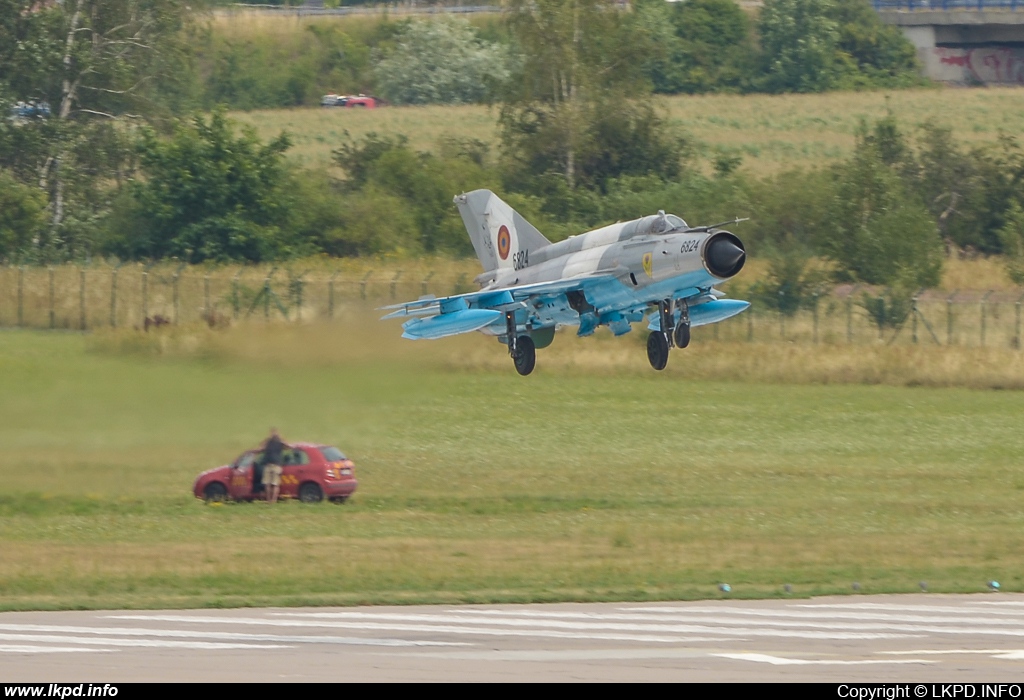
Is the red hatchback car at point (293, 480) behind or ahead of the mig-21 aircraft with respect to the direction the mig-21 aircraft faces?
behind

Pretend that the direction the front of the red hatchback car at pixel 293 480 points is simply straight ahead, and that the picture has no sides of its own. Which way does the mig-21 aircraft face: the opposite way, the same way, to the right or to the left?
the opposite way

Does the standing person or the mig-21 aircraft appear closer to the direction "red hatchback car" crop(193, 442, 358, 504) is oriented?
the standing person

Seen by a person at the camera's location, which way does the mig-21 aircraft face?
facing the viewer and to the right of the viewer

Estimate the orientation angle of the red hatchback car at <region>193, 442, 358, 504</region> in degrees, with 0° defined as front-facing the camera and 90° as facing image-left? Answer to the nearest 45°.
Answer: approximately 135°

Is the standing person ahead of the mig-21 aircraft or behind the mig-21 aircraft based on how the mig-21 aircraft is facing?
behind
